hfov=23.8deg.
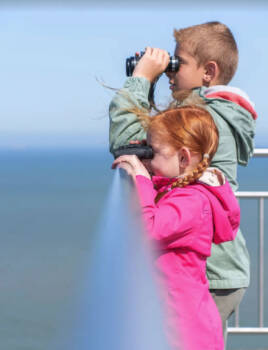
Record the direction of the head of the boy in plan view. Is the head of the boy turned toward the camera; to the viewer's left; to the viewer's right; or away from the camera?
to the viewer's left

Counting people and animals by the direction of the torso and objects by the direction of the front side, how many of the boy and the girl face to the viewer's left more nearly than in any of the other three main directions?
2

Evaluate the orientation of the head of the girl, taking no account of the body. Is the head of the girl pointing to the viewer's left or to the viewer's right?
to the viewer's left

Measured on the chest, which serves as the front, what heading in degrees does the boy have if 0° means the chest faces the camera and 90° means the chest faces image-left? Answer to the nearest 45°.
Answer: approximately 90°

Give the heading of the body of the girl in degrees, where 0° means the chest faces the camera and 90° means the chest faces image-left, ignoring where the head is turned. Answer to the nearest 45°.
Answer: approximately 90°
